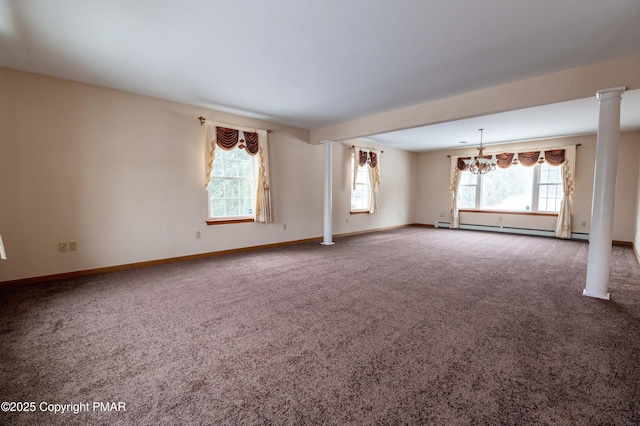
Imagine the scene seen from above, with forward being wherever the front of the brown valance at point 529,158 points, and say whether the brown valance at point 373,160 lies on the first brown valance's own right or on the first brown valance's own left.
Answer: on the first brown valance's own right

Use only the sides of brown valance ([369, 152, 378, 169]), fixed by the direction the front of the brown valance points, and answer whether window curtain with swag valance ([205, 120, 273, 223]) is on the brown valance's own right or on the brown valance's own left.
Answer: on the brown valance's own right

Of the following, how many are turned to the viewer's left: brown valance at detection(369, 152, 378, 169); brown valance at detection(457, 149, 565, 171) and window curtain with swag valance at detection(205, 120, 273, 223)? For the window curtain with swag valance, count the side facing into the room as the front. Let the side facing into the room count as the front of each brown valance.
0

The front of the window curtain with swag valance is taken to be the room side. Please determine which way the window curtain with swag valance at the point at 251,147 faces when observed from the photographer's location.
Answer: facing the viewer and to the right of the viewer

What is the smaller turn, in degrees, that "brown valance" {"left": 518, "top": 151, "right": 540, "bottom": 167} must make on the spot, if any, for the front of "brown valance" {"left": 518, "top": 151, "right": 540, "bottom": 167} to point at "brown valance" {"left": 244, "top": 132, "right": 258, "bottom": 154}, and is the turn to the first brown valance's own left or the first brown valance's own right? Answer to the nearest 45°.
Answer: approximately 45° to the first brown valance's own right

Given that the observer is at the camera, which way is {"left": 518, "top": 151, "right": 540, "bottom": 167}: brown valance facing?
facing the viewer

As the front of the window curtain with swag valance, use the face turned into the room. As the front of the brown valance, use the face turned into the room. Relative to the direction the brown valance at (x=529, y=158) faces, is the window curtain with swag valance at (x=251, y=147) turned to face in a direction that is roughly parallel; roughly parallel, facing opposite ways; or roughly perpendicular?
roughly perpendicular

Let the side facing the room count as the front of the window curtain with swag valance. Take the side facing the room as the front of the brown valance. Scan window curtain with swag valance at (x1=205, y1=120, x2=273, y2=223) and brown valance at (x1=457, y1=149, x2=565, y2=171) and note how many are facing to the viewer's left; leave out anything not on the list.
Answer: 0

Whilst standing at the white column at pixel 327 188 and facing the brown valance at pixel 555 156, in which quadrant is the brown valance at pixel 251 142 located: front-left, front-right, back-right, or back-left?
back-right
